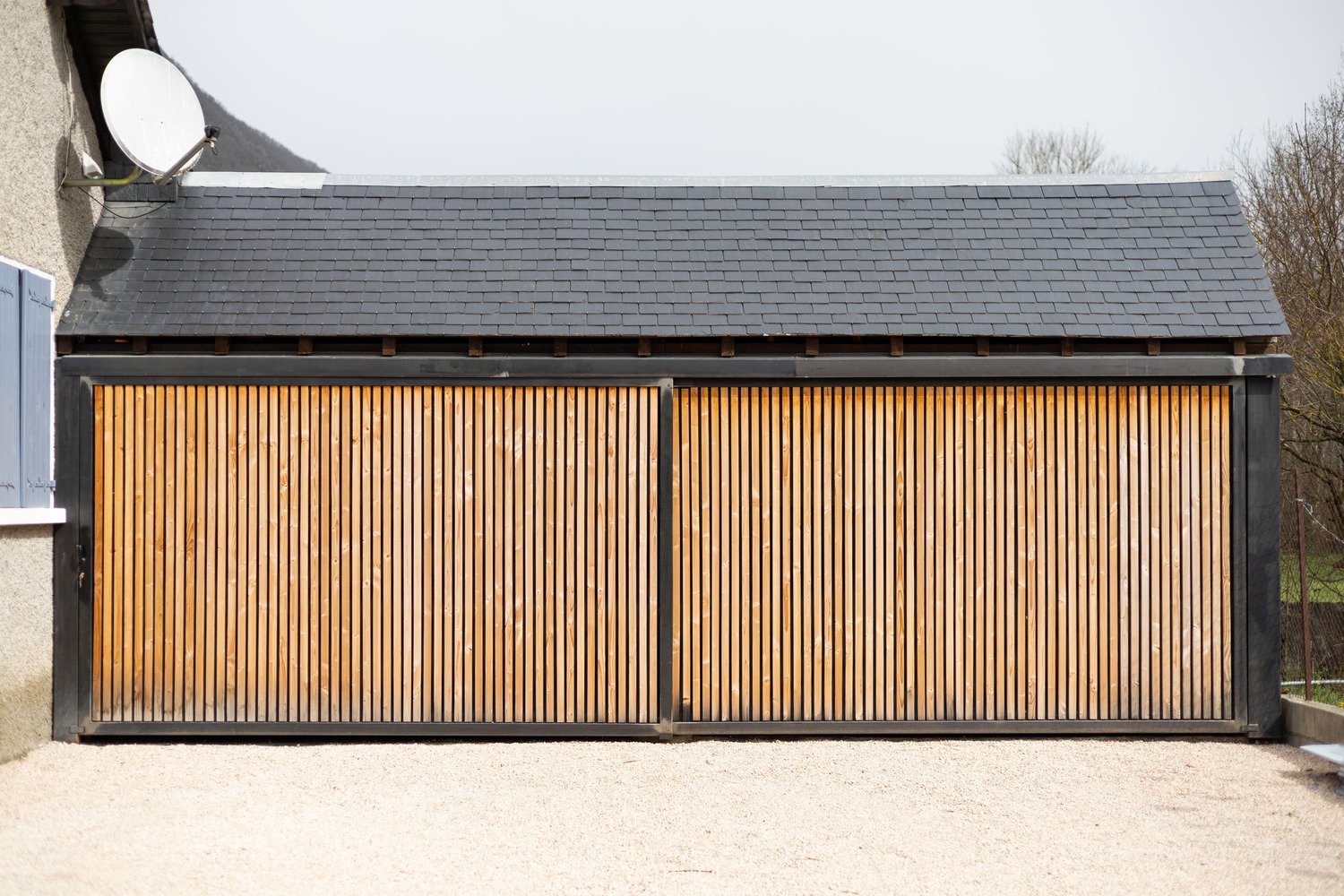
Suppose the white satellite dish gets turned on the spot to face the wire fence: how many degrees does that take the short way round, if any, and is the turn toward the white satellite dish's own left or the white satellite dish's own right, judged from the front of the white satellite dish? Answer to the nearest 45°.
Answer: approximately 45° to the white satellite dish's own left

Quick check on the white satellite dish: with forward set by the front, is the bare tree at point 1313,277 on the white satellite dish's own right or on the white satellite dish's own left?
on the white satellite dish's own left

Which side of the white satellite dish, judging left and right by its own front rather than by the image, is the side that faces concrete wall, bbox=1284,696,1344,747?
front

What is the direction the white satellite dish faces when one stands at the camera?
facing the viewer and to the right of the viewer

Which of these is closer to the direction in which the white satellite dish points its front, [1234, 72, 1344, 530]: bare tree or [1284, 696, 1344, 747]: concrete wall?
the concrete wall
